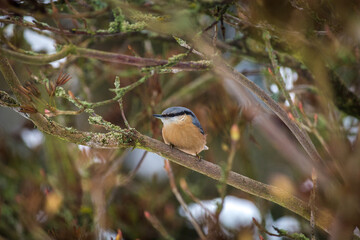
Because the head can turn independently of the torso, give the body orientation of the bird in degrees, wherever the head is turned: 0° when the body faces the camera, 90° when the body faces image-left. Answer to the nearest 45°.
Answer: approximately 45°
